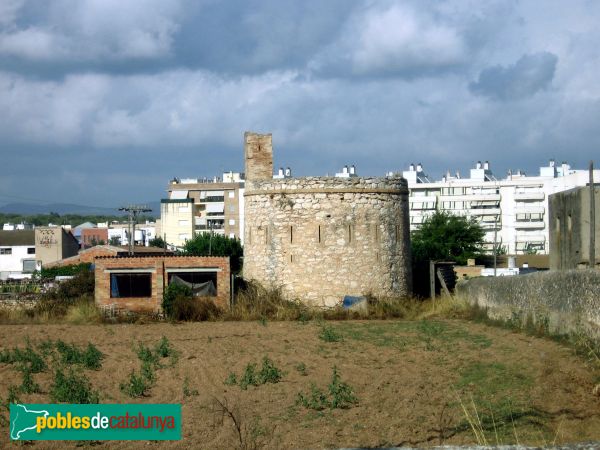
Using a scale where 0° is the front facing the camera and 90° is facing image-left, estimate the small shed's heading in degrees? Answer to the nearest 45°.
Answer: approximately 0°

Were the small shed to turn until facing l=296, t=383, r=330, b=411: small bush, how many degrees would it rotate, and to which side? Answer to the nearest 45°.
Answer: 0° — it already faces it

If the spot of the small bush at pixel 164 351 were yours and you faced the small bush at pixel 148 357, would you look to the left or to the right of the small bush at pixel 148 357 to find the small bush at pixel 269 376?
left

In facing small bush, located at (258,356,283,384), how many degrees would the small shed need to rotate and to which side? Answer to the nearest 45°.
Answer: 0° — it already faces it

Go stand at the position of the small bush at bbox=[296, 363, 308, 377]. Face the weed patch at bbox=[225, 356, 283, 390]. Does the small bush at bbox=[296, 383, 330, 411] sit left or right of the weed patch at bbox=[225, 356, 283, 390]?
left

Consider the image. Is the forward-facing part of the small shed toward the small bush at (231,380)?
yes

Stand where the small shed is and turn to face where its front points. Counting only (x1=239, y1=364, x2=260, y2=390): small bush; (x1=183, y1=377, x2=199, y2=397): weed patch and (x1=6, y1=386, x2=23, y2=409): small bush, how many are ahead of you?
3

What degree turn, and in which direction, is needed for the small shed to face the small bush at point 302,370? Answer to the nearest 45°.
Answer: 0° — it already faces it

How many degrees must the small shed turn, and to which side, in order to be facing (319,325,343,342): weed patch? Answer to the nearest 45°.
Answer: approximately 45° to its left

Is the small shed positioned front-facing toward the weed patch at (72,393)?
yes
